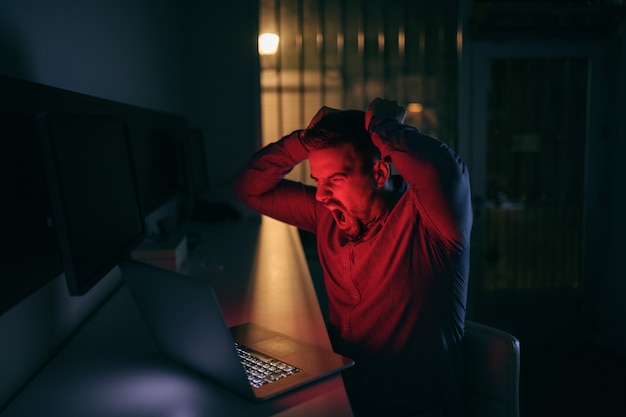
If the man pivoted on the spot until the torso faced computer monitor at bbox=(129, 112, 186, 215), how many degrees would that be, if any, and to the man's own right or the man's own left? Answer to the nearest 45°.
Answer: approximately 90° to the man's own right

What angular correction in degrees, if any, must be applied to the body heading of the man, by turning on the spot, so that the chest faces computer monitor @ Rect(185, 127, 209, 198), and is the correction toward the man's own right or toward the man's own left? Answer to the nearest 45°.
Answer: approximately 90° to the man's own right

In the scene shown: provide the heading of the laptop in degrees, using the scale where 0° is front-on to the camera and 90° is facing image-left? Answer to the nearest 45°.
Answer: approximately 225°

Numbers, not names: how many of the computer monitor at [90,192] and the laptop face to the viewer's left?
0

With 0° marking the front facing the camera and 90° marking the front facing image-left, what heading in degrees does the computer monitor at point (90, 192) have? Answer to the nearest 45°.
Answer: approximately 315°

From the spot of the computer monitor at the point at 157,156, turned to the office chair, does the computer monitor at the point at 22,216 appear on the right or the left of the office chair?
right

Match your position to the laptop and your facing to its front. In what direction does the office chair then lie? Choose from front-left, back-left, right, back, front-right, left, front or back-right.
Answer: front-right

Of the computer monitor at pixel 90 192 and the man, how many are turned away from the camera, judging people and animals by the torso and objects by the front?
0

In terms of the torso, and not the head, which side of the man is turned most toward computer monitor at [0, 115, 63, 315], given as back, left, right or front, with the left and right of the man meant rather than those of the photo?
front

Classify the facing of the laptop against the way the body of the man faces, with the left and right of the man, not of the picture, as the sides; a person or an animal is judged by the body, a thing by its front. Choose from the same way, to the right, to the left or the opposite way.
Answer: the opposite way

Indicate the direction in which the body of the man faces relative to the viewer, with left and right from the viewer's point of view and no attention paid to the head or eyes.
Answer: facing the viewer and to the left of the viewer

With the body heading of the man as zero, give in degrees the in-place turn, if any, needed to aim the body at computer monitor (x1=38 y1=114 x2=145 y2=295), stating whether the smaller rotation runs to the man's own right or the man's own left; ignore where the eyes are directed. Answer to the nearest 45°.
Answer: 0° — they already face it

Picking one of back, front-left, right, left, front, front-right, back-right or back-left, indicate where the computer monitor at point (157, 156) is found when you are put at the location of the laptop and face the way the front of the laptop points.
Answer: front-left
